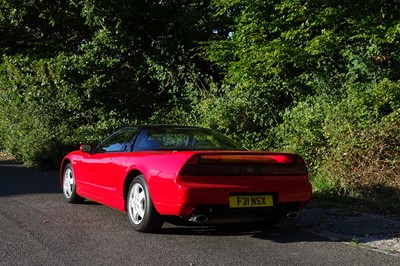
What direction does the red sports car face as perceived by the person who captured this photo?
facing away from the viewer and to the left of the viewer

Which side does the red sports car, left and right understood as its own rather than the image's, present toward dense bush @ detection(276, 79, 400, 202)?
right
